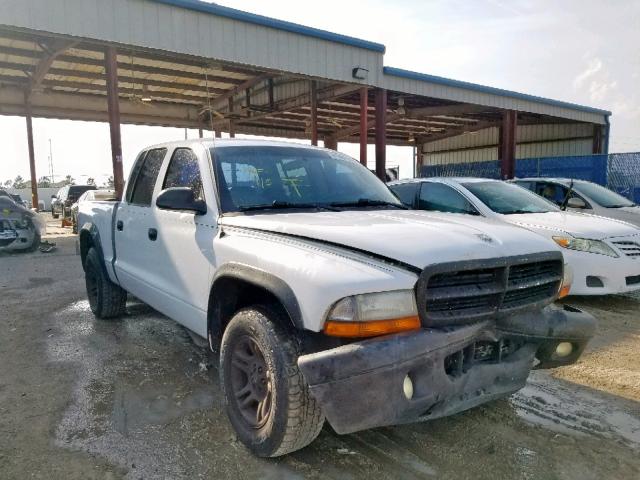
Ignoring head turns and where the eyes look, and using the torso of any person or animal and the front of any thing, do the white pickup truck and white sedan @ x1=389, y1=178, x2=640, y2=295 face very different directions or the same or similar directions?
same or similar directions

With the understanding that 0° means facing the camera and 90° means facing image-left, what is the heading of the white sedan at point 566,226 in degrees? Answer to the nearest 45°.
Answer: approximately 315°

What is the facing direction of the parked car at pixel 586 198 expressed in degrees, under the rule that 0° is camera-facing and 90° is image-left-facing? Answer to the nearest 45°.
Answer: approximately 315°

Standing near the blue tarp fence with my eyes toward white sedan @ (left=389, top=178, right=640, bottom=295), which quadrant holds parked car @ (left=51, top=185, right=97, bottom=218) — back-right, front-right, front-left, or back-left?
front-right

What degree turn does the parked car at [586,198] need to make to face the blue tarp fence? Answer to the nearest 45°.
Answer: approximately 135° to its left

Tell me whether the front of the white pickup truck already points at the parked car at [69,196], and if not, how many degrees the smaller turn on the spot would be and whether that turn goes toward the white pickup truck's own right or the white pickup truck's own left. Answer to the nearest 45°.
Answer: approximately 180°

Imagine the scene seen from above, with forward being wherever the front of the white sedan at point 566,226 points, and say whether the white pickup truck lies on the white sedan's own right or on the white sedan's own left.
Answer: on the white sedan's own right

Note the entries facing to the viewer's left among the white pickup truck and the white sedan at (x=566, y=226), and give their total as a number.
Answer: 0

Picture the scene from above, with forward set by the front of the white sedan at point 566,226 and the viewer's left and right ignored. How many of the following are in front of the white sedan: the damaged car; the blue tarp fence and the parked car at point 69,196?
0

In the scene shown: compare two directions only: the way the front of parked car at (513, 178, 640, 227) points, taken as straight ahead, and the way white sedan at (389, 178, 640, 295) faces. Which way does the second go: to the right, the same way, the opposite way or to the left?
the same way

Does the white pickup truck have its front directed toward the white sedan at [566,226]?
no

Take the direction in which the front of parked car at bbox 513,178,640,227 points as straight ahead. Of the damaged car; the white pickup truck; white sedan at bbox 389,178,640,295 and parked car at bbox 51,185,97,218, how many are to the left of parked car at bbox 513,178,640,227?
0

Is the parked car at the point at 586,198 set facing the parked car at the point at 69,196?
no

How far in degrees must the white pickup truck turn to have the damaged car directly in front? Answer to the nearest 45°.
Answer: approximately 180°

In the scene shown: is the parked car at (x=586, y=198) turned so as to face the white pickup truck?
no

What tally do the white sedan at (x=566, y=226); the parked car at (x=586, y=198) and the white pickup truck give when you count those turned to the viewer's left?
0

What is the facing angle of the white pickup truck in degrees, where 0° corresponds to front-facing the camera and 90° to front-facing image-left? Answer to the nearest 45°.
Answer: approximately 315°
